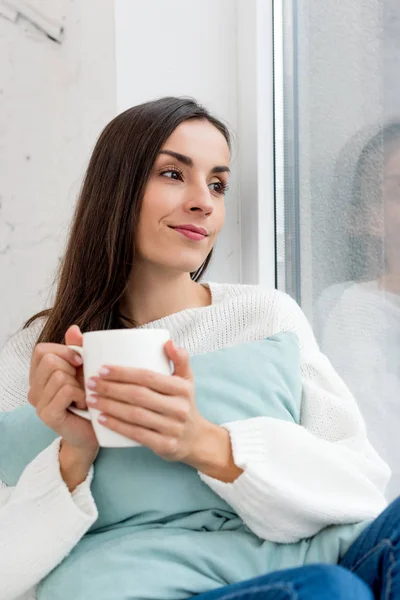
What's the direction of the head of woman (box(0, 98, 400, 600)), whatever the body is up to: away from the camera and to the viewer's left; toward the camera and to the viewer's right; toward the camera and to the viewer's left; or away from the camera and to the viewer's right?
toward the camera and to the viewer's right

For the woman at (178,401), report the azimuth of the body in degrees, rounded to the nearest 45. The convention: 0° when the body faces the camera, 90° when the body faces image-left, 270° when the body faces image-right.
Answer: approximately 0°
